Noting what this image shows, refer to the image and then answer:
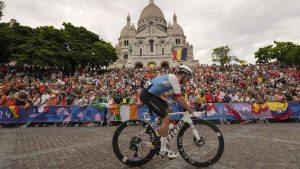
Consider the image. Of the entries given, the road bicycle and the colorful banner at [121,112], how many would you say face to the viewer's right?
1

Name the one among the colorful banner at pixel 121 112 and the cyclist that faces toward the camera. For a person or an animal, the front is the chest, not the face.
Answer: the colorful banner

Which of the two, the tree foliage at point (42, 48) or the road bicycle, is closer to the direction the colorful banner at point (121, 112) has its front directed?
the road bicycle

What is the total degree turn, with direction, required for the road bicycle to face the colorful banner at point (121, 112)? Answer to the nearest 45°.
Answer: approximately 90° to its left

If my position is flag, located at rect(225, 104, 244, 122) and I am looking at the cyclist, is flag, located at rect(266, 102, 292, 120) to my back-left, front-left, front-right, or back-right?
back-left

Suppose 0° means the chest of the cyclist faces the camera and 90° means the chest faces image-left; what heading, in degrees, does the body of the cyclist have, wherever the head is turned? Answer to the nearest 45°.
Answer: approximately 270°

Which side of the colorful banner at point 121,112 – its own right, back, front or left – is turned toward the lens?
front

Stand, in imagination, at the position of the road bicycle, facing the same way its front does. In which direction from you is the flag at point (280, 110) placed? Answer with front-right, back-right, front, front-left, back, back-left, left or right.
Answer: front-left

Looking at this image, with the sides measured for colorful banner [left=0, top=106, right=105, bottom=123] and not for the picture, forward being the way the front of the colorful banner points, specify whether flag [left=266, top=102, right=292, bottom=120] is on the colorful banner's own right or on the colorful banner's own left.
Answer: on the colorful banner's own left

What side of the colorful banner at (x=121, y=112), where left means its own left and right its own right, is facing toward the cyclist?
front

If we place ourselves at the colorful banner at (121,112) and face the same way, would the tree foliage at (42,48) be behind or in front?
behind

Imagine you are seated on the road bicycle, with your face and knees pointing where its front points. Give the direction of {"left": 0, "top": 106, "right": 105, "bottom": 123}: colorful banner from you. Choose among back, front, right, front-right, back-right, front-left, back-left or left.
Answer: back-left

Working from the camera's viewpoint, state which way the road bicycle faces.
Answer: facing to the right of the viewer

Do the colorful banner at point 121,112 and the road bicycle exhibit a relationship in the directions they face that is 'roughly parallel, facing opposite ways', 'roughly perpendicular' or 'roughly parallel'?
roughly perpendicular

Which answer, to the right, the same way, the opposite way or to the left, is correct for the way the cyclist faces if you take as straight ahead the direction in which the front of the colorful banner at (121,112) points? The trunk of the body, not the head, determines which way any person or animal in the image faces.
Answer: to the left

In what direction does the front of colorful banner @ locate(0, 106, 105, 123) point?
toward the camera

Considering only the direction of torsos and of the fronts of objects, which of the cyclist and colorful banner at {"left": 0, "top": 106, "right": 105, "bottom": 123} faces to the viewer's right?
the cyclist

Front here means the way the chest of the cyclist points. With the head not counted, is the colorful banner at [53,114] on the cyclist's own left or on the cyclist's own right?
on the cyclist's own left

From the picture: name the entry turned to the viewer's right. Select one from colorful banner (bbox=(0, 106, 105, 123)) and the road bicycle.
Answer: the road bicycle
